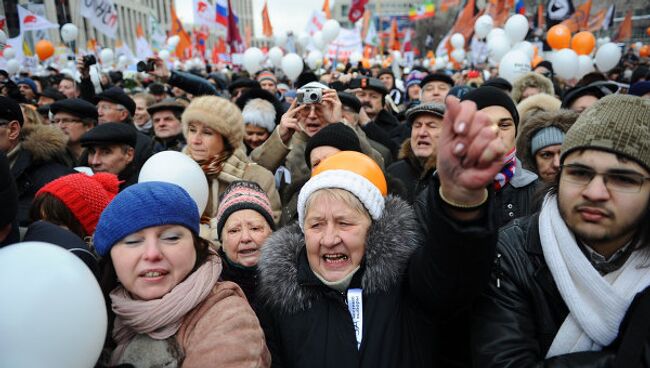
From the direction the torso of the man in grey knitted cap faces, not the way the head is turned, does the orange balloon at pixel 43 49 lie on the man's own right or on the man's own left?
on the man's own right

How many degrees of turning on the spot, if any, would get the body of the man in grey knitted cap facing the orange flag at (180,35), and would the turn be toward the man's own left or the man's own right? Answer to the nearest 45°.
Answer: approximately 135° to the man's own right

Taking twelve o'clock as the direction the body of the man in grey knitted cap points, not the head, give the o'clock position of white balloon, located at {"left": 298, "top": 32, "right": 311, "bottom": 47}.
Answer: The white balloon is roughly at 5 o'clock from the man in grey knitted cap.

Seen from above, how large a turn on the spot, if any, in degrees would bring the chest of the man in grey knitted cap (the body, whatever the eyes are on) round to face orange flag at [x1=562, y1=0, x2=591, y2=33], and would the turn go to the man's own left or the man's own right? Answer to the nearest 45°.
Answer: approximately 180°

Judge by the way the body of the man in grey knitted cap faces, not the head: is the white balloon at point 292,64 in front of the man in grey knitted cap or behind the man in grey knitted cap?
behind

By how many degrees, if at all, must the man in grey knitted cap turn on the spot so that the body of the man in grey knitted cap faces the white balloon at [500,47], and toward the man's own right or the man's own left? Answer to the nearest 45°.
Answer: approximately 180°

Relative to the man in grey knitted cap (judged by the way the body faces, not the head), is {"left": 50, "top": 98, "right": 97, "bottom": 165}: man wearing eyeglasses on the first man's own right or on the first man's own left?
on the first man's own right

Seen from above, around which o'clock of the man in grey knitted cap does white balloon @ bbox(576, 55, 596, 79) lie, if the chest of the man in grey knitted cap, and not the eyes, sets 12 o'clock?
The white balloon is roughly at 6 o'clock from the man in grey knitted cap.

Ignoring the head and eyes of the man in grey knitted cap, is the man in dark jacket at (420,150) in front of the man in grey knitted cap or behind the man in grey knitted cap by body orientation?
behind

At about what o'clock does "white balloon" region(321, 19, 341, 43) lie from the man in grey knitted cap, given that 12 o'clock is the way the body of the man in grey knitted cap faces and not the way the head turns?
The white balloon is roughly at 5 o'clock from the man in grey knitted cap.

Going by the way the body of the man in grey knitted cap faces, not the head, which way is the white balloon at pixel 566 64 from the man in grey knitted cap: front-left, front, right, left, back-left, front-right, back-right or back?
back

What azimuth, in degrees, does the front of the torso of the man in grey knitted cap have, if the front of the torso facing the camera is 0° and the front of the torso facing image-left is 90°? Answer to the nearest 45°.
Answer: approximately 0°

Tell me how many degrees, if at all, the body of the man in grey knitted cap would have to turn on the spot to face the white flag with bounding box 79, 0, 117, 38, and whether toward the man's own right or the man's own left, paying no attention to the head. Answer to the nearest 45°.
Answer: approximately 135° to the man's own right

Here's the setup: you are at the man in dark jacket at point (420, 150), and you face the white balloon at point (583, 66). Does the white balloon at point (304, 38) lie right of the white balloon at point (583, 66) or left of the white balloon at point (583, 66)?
left
